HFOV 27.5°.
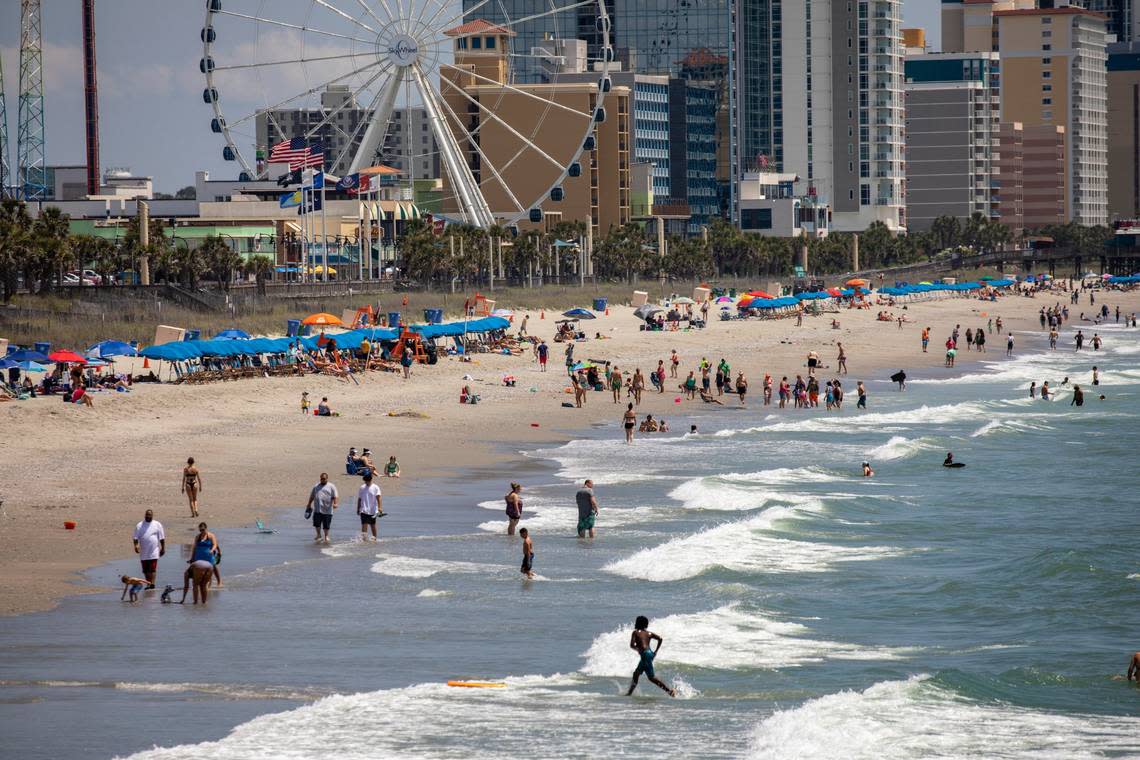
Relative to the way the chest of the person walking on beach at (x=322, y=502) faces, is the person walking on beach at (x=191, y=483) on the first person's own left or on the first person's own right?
on the first person's own right

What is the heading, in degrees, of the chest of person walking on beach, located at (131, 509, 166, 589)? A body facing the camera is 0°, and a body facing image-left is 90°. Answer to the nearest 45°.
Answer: approximately 0°
